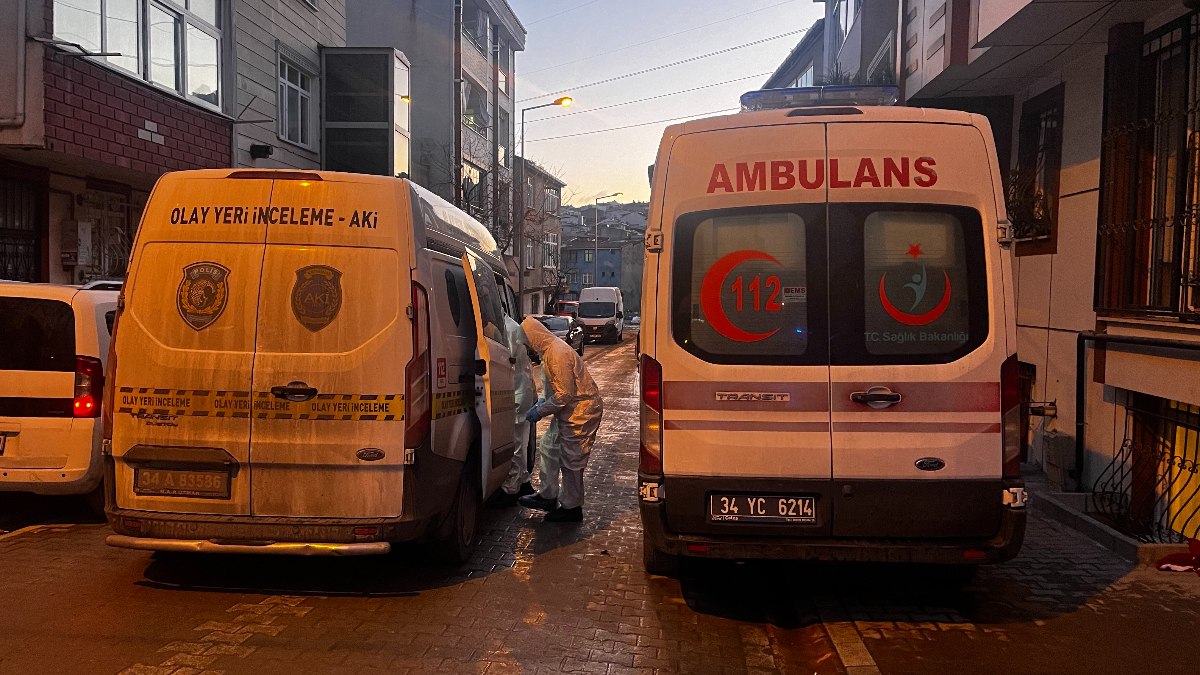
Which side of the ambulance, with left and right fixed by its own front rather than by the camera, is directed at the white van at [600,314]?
front

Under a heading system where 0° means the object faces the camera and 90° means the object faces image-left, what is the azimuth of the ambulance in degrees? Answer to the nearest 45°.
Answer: approximately 180°

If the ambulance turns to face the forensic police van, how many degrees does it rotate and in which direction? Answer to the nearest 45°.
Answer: approximately 90° to its left

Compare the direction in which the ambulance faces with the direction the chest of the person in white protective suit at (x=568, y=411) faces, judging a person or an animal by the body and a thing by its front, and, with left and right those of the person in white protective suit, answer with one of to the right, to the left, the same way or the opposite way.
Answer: to the right

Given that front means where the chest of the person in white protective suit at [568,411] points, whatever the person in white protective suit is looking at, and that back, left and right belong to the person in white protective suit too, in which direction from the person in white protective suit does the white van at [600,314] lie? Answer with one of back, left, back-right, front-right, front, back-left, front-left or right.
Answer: right

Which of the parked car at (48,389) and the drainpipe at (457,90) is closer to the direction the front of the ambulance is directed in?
the drainpipe

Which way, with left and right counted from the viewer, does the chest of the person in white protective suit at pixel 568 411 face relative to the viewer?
facing to the left of the viewer

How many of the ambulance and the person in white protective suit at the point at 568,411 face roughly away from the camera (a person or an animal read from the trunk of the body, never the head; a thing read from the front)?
1

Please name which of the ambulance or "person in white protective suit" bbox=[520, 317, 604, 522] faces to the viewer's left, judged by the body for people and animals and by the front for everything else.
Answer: the person in white protective suit

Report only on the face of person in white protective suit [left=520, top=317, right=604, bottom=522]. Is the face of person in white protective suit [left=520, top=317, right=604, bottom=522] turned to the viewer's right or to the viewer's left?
to the viewer's left

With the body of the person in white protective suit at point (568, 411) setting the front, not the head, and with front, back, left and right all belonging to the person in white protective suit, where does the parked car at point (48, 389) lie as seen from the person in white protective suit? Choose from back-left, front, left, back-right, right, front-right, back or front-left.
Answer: front

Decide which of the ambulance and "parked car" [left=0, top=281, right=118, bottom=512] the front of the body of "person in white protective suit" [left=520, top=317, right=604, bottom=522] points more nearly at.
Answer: the parked car

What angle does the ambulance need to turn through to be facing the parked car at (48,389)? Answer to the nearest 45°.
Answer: approximately 90° to its left

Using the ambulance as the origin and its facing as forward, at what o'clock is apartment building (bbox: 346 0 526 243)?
The apartment building is roughly at 11 o'clock from the ambulance.
